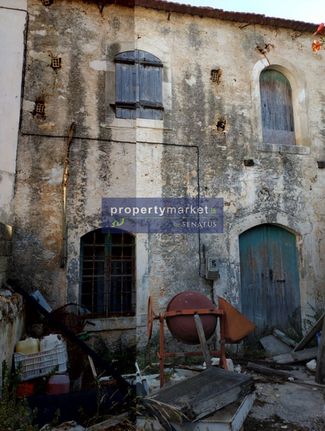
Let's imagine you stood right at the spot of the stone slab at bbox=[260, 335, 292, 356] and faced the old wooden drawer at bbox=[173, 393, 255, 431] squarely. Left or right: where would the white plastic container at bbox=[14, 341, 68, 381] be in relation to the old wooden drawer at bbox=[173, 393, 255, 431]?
right

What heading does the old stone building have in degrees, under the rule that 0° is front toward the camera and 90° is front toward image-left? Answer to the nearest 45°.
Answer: approximately 0°

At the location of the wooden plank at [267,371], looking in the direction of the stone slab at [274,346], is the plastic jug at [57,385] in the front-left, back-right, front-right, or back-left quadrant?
back-left
